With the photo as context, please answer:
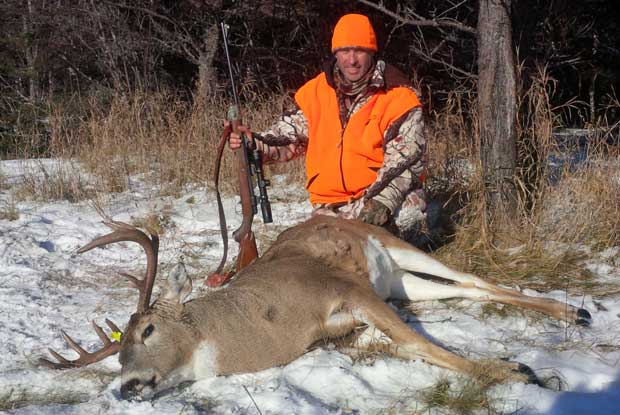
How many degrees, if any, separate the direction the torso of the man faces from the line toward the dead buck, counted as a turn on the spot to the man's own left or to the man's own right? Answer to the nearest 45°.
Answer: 0° — they already face it

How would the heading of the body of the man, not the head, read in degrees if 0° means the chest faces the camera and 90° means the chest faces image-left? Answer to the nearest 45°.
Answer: approximately 0°
